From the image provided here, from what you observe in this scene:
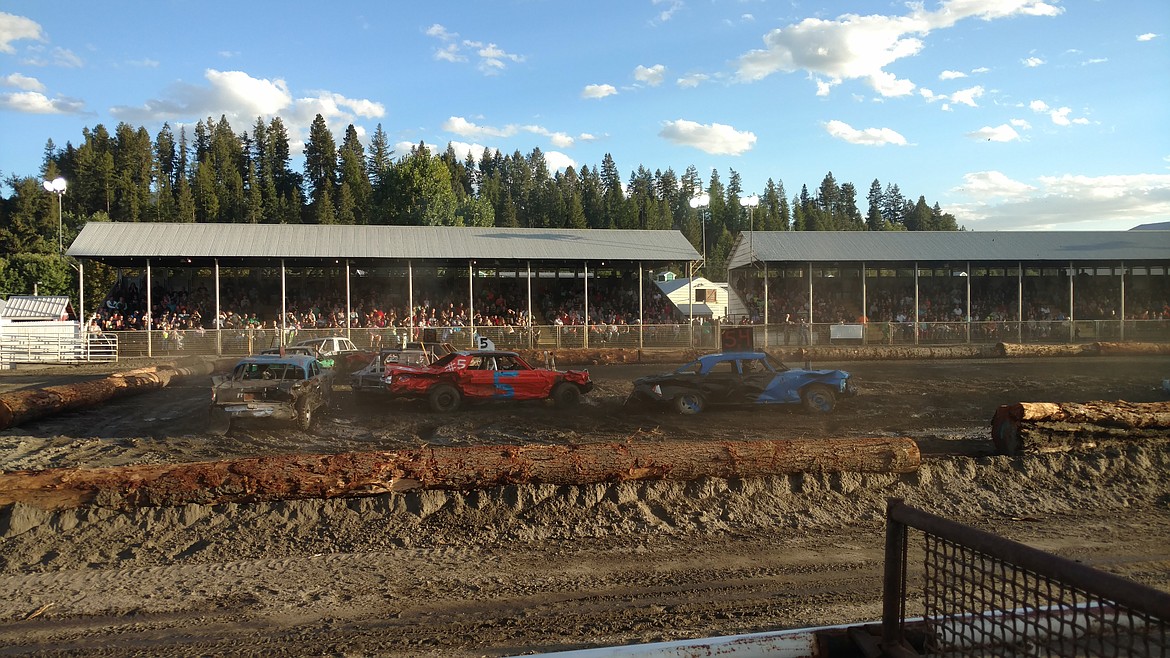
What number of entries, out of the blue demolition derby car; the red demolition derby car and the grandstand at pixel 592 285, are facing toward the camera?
1

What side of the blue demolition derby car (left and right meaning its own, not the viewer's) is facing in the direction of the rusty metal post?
right

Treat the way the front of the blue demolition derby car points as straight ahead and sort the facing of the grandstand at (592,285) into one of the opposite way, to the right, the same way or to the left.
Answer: to the right

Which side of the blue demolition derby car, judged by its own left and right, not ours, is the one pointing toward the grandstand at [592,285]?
left

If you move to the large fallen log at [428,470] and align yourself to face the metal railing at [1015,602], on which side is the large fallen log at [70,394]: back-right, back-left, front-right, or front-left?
back-right

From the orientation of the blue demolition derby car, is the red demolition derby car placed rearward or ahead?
rearward

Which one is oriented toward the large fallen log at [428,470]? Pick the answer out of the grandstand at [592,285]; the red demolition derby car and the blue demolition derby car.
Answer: the grandstand

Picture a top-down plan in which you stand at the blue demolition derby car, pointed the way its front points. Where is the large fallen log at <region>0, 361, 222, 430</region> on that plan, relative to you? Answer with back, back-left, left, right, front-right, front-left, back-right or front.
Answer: back

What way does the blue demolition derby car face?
to the viewer's right

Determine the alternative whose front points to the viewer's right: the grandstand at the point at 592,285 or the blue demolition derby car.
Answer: the blue demolition derby car

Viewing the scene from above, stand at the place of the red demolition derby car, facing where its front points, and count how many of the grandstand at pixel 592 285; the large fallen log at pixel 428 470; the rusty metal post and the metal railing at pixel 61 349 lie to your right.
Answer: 2
